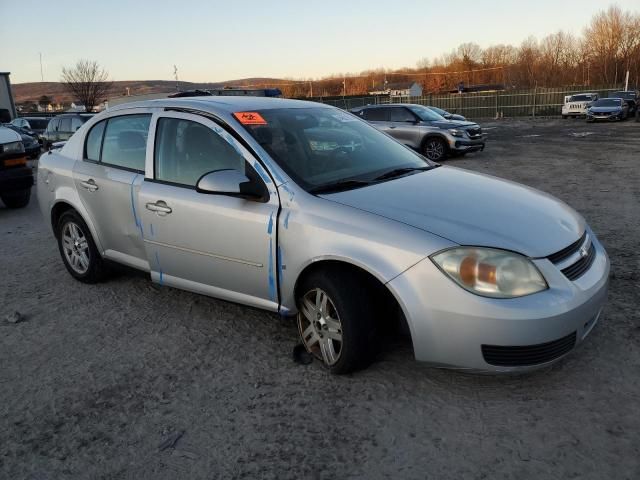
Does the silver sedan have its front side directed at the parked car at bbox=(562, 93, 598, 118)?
no

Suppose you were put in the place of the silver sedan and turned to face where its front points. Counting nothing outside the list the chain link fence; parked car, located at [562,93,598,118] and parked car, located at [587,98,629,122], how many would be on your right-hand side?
0

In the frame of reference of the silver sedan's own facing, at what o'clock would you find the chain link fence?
The chain link fence is roughly at 8 o'clock from the silver sedan.

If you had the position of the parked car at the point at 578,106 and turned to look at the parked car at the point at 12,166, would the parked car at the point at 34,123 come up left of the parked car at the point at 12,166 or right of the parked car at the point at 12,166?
right

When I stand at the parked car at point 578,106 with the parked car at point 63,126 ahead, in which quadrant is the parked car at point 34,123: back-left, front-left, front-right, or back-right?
front-right

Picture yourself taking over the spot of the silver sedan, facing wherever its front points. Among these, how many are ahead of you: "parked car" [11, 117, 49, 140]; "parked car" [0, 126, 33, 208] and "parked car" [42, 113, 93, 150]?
0

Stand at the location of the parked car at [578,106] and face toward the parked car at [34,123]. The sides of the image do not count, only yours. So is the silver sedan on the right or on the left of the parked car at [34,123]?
left

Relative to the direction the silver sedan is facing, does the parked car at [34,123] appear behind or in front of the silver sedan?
behind

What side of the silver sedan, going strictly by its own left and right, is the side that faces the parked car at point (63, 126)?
back

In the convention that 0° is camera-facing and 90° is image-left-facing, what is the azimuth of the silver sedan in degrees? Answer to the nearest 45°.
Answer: approximately 315°

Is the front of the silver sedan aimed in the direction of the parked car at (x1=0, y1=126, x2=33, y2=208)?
no
